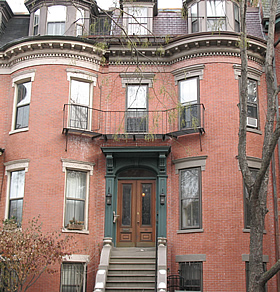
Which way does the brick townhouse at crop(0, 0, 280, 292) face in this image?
toward the camera

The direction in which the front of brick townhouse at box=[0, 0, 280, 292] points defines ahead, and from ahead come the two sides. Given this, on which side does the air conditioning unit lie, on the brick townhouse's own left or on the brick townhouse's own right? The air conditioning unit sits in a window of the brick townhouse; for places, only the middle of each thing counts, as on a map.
on the brick townhouse's own left
